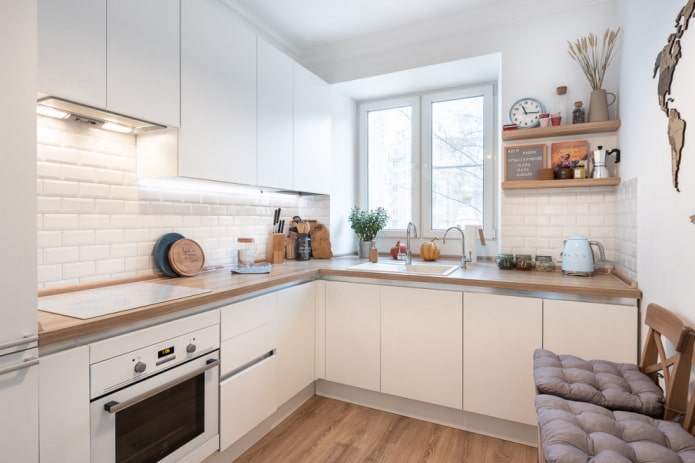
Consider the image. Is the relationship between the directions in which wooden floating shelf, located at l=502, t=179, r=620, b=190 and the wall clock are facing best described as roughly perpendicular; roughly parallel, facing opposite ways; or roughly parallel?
roughly parallel

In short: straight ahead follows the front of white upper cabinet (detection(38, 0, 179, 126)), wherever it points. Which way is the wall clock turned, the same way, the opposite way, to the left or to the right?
to the right

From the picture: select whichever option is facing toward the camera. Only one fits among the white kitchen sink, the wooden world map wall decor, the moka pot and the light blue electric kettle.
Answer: the white kitchen sink

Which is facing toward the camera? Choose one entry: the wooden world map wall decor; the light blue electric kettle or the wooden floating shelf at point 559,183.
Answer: the wooden floating shelf

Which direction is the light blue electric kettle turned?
to the viewer's left

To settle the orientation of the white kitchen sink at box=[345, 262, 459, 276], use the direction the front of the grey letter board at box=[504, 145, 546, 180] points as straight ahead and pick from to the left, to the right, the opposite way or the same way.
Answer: the same way

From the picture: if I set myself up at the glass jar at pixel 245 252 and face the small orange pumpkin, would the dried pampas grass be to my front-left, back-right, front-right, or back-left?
front-right

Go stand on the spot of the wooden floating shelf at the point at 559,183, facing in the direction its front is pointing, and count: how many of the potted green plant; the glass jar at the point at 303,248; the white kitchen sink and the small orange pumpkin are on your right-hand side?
4

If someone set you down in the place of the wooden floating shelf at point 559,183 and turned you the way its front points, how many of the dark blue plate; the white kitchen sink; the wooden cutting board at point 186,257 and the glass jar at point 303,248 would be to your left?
0

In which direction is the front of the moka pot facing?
to the viewer's left

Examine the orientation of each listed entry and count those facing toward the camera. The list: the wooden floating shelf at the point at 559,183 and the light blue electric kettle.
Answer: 1

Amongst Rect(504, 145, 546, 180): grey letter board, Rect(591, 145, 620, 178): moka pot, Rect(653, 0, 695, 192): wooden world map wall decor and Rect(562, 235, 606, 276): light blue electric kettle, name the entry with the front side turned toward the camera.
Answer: the grey letter board

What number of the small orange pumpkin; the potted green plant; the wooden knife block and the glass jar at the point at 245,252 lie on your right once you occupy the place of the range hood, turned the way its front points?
0

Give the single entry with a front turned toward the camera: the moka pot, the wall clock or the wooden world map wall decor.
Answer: the wall clock

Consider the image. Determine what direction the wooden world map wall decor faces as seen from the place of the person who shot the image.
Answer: facing to the left of the viewer

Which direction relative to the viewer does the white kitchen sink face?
toward the camera

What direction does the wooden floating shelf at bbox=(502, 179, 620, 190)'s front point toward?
toward the camera

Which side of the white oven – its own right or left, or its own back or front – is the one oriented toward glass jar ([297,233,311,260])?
left

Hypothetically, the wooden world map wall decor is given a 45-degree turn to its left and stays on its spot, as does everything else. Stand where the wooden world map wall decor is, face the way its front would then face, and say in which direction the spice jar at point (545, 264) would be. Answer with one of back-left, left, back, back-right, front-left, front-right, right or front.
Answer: right
